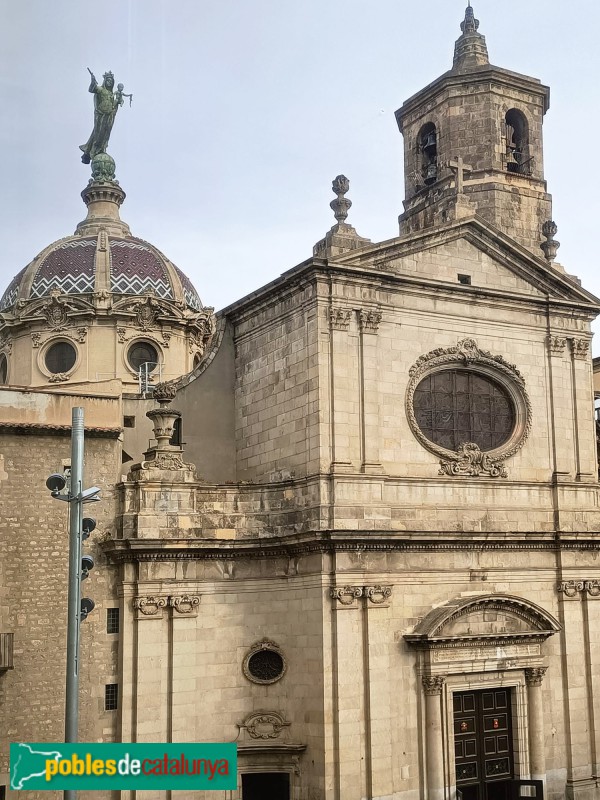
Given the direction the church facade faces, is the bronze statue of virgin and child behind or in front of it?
behind

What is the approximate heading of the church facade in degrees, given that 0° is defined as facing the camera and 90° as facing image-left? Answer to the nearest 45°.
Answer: approximately 315°

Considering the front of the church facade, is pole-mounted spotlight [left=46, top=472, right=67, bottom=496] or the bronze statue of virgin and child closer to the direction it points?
the pole-mounted spotlight
